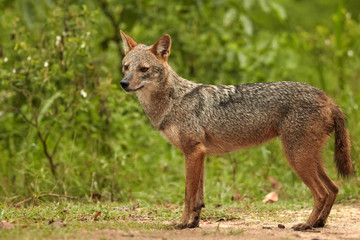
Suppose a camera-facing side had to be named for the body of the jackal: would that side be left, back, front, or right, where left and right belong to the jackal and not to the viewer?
left

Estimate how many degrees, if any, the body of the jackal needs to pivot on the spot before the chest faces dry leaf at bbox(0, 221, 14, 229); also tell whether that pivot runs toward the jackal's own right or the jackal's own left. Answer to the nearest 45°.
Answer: approximately 45° to the jackal's own left

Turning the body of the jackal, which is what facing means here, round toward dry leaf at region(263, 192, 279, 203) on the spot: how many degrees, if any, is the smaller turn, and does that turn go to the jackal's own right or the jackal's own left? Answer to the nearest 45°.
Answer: approximately 90° to the jackal's own right
